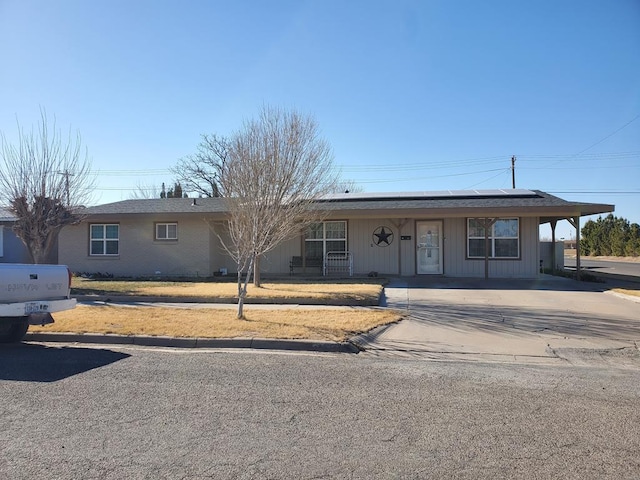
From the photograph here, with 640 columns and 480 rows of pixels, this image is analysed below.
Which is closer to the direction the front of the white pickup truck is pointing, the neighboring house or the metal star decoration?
the neighboring house

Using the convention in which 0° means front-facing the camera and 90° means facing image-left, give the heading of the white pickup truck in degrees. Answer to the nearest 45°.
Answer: approximately 135°

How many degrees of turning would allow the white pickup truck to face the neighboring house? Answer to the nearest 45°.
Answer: approximately 45° to its right

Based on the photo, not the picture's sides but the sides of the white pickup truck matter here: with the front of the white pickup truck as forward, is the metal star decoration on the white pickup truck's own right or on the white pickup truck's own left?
on the white pickup truck's own right
